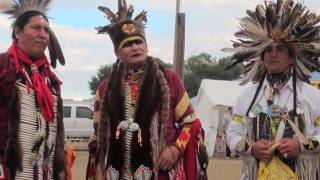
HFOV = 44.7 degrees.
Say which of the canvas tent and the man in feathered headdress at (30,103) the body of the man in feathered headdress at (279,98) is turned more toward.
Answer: the man in feathered headdress

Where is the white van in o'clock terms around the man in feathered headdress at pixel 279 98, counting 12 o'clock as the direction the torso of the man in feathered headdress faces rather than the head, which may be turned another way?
The white van is roughly at 5 o'clock from the man in feathered headdress.

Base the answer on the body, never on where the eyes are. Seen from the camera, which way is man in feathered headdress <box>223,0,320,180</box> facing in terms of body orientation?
toward the camera

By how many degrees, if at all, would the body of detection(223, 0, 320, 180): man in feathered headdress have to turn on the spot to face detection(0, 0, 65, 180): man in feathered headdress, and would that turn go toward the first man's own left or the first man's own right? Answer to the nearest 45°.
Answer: approximately 90° to the first man's own right

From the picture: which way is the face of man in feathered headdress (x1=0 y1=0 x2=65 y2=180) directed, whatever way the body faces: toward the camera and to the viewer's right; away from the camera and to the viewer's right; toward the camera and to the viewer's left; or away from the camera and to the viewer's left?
toward the camera and to the viewer's right

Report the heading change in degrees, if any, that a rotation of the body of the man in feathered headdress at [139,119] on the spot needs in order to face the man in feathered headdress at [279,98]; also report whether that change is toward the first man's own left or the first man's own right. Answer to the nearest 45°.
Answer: approximately 90° to the first man's own left

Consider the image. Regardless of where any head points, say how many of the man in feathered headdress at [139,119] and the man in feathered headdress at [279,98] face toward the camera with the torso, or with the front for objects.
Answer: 2

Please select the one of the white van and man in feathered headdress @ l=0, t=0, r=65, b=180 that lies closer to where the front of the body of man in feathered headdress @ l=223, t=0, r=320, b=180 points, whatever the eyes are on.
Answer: the man in feathered headdress

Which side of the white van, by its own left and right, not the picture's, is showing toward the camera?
right

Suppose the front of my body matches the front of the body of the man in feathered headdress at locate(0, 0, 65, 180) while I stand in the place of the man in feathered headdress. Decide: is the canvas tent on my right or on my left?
on my left

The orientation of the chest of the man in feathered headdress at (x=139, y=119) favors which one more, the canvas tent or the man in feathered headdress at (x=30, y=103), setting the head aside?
the man in feathered headdress

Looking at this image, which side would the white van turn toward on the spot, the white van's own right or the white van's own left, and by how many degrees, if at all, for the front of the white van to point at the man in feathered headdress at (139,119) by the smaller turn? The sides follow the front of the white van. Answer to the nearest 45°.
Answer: approximately 90° to the white van's own right

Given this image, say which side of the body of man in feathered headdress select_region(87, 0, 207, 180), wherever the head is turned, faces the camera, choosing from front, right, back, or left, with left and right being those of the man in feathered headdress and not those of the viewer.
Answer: front

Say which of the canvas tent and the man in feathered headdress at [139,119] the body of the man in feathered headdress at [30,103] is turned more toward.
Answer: the man in feathered headdress
